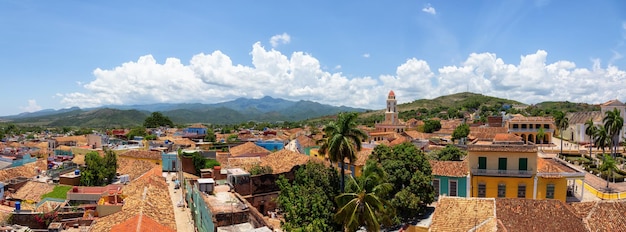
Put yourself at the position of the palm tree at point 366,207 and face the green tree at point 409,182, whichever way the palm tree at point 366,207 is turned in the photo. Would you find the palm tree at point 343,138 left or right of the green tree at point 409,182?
left

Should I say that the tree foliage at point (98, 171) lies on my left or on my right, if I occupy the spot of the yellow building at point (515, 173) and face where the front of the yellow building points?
on my right

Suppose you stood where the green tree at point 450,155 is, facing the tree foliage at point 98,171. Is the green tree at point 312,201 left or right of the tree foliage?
left

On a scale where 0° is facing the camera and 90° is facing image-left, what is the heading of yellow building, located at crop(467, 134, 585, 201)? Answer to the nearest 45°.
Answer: approximately 0°

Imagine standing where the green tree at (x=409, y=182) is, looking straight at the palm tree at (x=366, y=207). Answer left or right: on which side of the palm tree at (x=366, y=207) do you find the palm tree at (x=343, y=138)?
right

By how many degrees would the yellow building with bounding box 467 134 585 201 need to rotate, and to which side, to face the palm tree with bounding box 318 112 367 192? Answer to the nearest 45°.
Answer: approximately 45° to its right

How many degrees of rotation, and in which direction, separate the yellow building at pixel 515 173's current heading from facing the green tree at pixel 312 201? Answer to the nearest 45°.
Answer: approximately 45° to its right

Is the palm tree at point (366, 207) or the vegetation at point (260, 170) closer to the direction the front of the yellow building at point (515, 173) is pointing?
the palm tree

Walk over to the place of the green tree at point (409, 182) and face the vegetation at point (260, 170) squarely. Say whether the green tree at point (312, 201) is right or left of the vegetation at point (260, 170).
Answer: left

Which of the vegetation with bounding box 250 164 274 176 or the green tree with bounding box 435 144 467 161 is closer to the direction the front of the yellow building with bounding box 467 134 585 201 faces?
the vegetation

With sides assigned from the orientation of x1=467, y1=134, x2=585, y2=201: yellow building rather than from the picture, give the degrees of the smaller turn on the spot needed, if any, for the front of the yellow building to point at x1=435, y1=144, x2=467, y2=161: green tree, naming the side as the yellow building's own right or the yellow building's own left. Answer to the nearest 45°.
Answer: approximately 135° to the yellow building's own right
